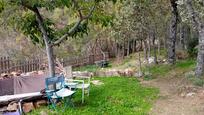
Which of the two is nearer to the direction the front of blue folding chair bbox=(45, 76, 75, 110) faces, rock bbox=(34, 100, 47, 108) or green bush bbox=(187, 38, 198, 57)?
the green bush

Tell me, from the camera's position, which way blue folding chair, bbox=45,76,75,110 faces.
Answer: facing the viewer and to the right of the viewer

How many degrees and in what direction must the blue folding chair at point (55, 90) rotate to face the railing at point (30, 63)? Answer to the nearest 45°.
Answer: approximately 135° to its left

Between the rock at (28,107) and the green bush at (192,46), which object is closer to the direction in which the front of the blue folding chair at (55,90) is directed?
the green bush

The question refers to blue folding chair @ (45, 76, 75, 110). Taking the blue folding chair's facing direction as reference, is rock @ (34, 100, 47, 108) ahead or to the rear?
to the rear

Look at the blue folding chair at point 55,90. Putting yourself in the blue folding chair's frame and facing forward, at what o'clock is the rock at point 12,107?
The rock is roughly at 5 o'clock from the blue folding chair.
